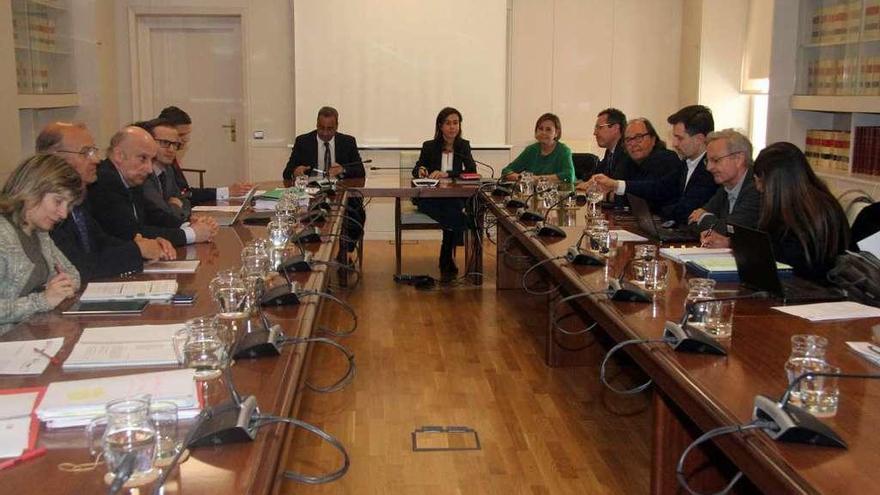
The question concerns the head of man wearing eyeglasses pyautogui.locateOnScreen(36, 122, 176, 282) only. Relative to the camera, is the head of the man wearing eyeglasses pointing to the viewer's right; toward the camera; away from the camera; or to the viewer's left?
to the viewer's right

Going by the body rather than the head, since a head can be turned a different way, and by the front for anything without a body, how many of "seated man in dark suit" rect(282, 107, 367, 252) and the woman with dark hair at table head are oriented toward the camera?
2

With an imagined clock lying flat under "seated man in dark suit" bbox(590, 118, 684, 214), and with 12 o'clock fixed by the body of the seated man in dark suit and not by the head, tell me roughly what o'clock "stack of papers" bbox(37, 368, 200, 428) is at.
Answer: The stack of papers is roughly at 11 o'clock from the seated man in dark suit.

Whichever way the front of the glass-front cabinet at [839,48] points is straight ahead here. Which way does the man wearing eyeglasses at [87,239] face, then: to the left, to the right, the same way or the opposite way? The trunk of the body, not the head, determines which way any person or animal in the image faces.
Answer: the opposite way

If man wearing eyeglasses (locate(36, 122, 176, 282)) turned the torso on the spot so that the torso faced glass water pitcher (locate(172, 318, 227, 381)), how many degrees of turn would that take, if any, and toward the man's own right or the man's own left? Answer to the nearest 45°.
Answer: approximately 90° to the man's own right

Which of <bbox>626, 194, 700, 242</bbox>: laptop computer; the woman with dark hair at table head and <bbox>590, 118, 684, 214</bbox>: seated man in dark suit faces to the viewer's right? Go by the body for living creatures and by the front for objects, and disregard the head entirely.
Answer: the laptop computer

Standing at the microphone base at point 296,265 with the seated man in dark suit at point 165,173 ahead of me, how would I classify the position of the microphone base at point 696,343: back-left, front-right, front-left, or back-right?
back-right

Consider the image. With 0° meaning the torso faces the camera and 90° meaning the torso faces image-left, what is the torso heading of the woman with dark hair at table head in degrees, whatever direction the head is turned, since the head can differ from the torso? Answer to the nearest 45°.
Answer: approximately 0°

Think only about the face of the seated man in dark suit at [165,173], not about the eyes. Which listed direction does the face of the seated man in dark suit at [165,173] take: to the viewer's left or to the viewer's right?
to the viewer's right
